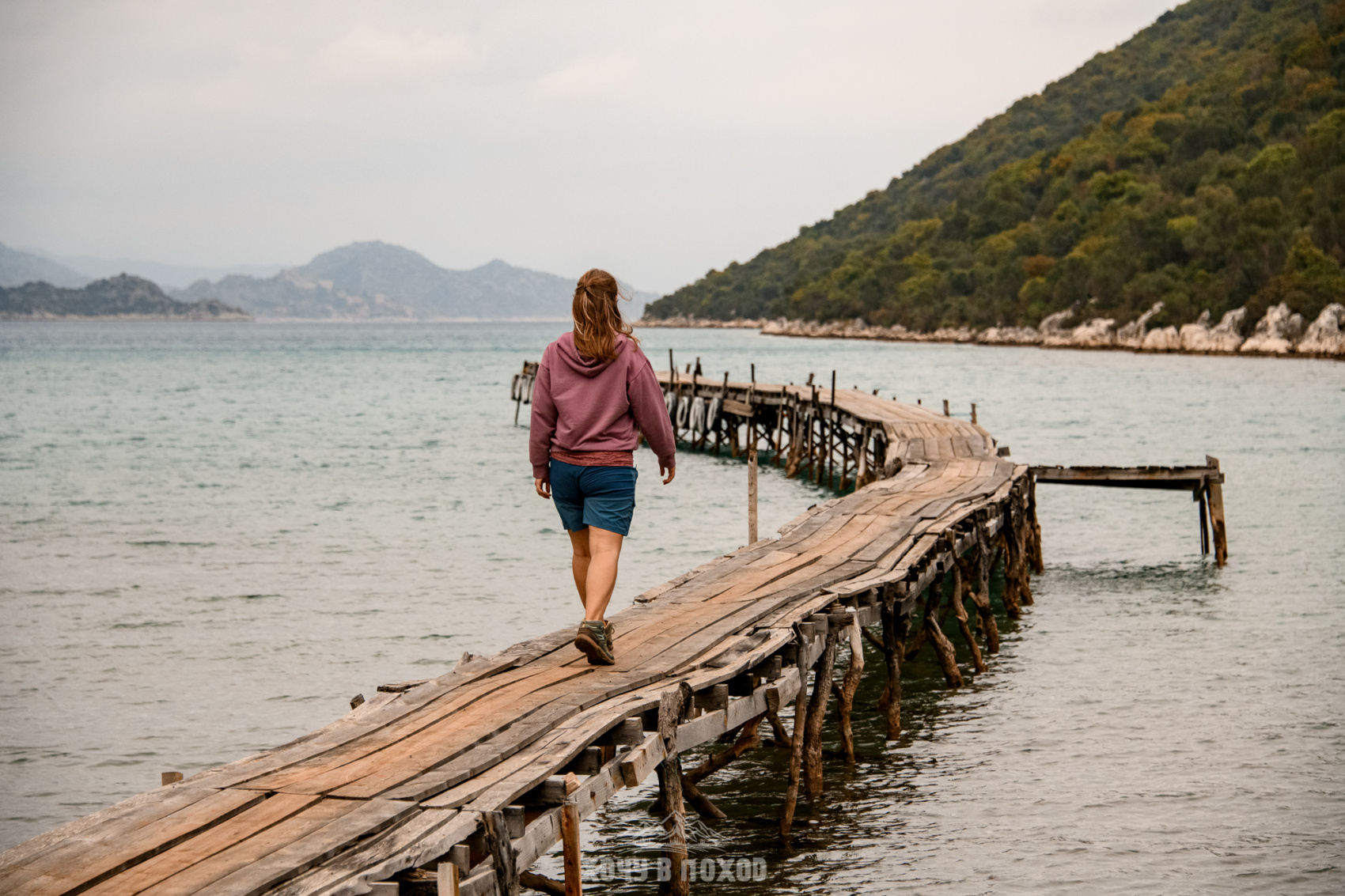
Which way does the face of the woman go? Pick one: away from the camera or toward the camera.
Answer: away from the camera

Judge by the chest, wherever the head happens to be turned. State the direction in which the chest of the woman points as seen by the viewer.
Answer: away from the camera
